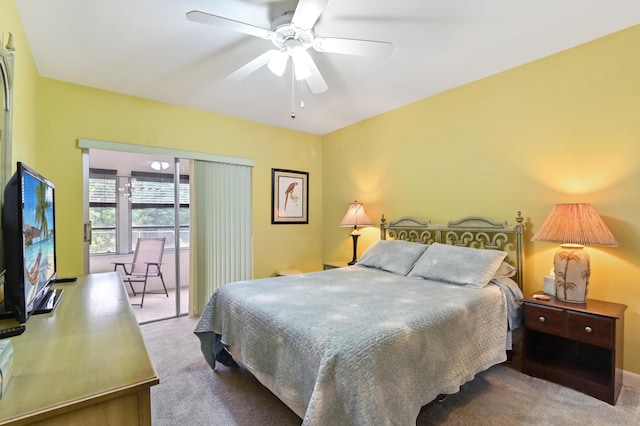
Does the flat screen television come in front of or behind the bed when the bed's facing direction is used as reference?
in front

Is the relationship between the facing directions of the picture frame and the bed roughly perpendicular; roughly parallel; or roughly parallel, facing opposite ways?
roughly perpendicular

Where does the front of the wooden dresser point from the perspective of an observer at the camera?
facing to the right of the viewer

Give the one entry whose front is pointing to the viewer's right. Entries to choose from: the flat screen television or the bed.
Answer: the flat screen television

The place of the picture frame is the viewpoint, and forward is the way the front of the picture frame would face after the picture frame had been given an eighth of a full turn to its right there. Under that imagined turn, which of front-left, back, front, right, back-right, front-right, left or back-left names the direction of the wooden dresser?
front

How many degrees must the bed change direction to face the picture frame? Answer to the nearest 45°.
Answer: approximately 90° to its right

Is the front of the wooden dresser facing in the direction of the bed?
yes

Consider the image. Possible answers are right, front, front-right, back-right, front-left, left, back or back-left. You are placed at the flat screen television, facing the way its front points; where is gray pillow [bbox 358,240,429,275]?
front

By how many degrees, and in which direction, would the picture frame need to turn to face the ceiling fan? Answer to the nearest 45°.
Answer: approximately 45° to its right

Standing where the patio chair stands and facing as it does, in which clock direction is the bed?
The bed is roughly at 10 o'clock from the patio chair.

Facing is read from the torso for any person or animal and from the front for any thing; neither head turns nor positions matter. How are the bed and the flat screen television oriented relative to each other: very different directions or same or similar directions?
very different directions

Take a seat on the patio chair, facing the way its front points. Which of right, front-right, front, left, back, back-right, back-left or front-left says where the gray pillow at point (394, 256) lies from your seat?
left

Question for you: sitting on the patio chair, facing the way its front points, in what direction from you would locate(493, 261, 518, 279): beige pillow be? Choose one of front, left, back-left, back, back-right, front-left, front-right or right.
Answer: left

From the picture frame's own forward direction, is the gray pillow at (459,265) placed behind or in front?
in front

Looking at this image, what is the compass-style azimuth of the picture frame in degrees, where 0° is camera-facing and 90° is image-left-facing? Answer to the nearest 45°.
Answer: approximately 315°

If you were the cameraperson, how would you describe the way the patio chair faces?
facing the viewer and to the left of the viewer
